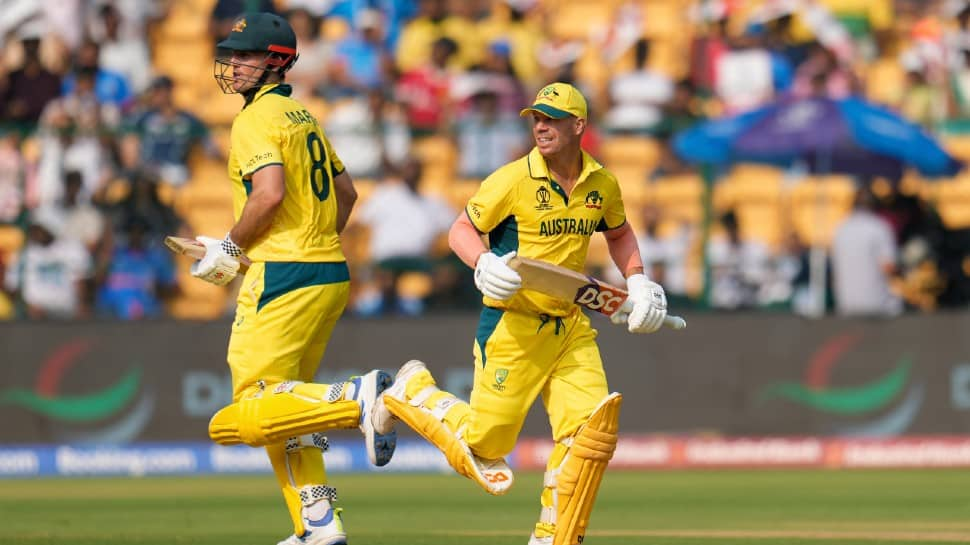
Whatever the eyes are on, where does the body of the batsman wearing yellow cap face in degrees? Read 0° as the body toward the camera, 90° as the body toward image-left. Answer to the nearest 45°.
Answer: approximately 315°

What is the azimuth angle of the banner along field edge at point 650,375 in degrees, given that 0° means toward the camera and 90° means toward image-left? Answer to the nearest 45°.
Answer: approximately 0°

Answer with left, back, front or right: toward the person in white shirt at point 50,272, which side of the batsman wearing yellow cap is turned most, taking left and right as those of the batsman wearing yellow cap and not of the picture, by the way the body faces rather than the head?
back

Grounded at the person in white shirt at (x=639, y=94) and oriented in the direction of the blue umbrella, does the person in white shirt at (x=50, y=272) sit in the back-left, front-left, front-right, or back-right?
back-right
